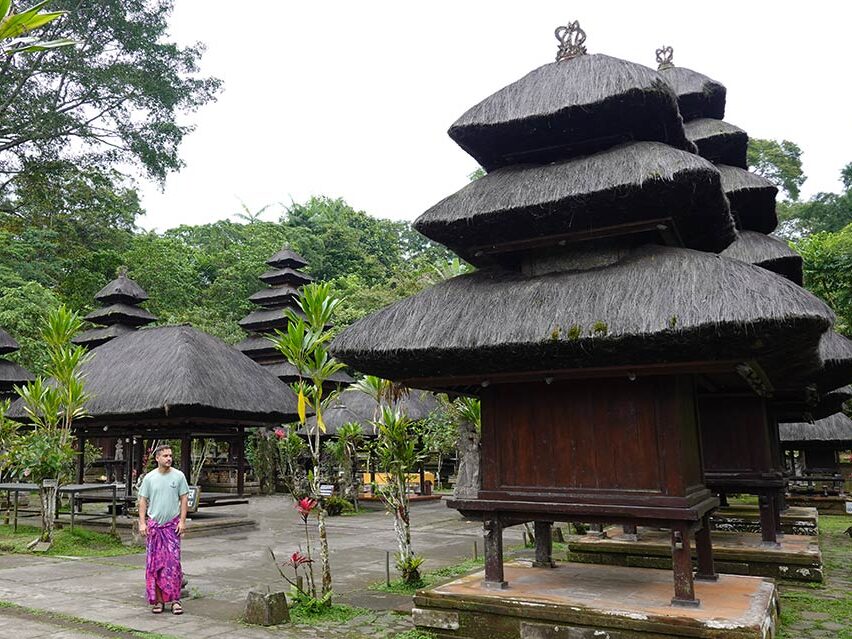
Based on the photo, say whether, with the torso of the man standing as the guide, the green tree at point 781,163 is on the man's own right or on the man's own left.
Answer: on the man's own left

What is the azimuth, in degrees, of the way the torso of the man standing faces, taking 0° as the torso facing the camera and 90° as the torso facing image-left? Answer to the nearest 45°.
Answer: approximately 0°

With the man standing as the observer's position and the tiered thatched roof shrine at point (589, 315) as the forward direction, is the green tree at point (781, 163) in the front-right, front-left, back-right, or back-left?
front-left

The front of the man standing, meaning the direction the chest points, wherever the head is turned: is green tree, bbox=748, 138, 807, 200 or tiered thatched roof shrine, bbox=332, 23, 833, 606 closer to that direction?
the tiered thatched roof shrine

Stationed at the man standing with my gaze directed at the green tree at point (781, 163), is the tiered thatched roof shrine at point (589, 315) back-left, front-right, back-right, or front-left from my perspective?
front-right

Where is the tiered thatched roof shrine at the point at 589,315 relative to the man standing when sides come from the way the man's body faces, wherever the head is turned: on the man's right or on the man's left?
on the man's left
